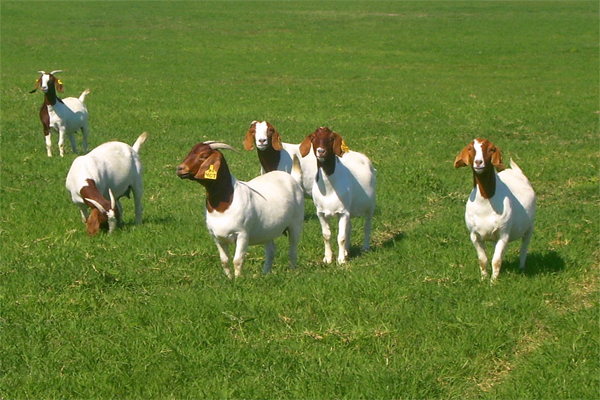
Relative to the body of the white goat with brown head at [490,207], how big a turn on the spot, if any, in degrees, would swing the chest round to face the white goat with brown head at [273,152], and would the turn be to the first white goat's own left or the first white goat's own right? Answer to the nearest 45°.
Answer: approximately 90° to the first white goat's own right

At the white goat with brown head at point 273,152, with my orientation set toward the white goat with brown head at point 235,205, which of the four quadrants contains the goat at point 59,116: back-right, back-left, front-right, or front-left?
back-right

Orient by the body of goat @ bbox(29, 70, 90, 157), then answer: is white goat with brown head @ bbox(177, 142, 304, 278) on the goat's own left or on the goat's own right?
on the goat's own left

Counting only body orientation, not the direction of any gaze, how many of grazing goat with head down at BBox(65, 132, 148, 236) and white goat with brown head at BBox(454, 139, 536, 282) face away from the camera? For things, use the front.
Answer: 0

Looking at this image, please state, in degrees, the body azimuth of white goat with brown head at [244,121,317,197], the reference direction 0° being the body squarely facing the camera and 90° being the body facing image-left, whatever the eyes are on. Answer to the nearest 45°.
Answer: approximately 45°

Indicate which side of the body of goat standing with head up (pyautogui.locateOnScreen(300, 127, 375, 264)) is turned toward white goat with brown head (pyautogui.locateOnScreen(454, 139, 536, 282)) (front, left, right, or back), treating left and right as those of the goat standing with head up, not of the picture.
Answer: left

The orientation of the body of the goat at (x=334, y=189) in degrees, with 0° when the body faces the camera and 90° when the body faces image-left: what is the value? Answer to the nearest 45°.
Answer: approximately 45°

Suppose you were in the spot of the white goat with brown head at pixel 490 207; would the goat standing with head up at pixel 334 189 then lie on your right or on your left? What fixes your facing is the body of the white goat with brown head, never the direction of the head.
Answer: on your right

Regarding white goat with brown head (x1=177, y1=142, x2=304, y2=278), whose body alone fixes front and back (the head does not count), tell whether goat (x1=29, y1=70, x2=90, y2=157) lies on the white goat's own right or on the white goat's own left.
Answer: on the white goat's own right
